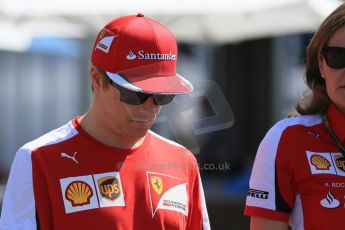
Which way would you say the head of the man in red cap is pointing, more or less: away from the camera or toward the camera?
toward the camera

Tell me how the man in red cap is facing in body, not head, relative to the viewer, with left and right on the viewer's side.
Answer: facing the viewer and to the right of the viewer
